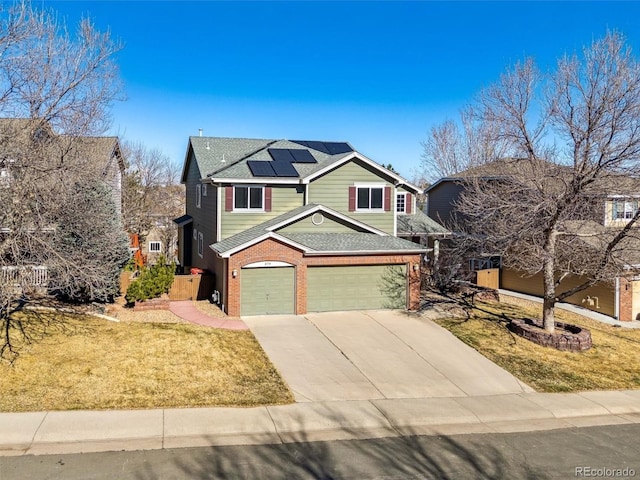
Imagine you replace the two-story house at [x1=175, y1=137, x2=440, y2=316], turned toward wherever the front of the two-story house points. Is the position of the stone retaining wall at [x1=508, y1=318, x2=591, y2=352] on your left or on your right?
on your left

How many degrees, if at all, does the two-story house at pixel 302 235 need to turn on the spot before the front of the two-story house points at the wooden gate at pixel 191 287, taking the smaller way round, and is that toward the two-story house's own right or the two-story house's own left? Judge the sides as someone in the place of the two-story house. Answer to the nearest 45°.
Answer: approximately 90° to the two-story house's own right

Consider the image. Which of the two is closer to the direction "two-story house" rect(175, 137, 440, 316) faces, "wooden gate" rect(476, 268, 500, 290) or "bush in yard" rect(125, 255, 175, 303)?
the bush in yard

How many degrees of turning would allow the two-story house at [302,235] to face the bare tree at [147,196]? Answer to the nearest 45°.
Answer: approximately 135° to its right

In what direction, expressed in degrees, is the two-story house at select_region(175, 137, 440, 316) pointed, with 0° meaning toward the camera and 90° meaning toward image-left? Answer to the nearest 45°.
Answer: approximately 0°

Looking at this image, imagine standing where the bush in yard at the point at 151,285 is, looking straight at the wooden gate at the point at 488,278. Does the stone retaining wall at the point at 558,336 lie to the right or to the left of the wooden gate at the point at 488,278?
right

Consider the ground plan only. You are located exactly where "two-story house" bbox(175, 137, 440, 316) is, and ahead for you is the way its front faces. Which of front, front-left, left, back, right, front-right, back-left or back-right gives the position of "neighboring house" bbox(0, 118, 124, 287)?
front-right

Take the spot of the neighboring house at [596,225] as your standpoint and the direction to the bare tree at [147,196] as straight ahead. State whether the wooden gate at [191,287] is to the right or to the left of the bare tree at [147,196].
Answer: left

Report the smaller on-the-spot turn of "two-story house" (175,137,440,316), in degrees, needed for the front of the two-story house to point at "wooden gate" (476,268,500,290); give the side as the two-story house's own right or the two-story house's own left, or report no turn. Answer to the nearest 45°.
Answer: approximately 135° to the two-story house's own left

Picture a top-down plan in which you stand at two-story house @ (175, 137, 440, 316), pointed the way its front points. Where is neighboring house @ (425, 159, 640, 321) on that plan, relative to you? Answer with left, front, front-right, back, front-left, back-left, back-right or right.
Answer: left

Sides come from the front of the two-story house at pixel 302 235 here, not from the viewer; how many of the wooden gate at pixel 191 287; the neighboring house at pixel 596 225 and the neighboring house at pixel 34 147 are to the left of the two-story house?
1
